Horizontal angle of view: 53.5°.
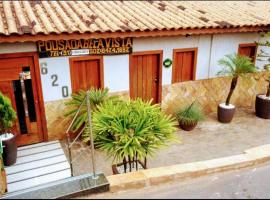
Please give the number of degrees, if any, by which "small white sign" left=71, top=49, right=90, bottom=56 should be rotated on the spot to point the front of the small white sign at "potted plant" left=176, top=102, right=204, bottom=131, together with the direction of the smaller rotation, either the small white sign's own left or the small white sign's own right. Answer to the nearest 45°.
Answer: approximately 90° to the small white sign's own left

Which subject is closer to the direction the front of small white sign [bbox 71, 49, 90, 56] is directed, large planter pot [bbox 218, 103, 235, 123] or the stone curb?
the stone curb

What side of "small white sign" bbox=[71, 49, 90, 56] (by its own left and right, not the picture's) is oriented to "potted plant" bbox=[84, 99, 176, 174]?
front

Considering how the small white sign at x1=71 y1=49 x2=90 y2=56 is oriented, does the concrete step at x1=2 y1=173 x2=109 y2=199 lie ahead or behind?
ahead

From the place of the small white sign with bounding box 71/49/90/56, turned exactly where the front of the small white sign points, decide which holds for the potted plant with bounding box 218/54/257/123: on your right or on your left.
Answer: on your left

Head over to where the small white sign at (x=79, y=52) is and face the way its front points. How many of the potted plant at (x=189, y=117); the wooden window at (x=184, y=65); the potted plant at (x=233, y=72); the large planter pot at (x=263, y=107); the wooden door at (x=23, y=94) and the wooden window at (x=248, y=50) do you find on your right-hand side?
1

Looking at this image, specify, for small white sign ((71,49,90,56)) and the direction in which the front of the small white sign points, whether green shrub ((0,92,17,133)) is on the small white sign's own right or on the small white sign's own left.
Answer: on the small white sign's own right

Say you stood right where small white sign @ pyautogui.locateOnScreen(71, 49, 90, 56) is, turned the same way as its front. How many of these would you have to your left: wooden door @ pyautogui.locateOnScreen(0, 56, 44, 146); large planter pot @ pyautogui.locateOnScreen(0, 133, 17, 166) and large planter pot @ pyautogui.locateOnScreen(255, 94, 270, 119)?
1

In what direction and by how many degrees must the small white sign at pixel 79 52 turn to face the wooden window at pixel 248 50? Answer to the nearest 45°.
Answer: approximately 90° to its left

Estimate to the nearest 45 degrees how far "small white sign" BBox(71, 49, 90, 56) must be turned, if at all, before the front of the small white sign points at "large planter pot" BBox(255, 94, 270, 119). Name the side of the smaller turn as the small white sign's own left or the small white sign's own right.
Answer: approximately 90° to the small white sign's own left

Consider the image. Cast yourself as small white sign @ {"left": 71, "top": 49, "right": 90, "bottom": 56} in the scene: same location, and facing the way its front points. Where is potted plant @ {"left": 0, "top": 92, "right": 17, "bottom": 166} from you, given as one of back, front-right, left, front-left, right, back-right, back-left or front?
front-right

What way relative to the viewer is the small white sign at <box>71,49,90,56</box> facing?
toward the camera

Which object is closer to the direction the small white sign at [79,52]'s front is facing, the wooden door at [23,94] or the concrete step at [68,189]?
the concrete step

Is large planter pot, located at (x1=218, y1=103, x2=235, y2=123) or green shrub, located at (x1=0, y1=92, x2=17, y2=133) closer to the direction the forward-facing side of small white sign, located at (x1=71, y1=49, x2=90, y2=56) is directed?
the green shrub

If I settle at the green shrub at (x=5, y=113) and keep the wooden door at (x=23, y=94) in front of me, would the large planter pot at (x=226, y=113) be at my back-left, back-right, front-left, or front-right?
front-right
